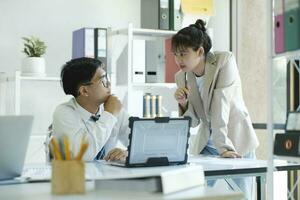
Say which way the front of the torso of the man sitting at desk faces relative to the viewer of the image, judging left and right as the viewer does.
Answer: facing the viewer and to the right of the viewer

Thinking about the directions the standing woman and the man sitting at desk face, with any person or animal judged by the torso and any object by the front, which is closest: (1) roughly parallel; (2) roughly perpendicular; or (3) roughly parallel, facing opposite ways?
roughly perpendicular

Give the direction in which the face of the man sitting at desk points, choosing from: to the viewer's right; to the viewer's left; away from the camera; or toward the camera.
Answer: to the viewer's right

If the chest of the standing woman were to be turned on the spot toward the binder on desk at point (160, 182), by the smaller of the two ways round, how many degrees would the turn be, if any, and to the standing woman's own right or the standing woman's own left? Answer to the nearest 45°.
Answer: approximately 45° to the standing woman's own left

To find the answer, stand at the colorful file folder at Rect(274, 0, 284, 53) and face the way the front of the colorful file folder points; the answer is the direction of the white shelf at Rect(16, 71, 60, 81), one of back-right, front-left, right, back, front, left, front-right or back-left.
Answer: back-right

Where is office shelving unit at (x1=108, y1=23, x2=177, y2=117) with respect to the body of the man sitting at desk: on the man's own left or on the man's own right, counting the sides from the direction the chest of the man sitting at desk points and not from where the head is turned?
on the man's own left

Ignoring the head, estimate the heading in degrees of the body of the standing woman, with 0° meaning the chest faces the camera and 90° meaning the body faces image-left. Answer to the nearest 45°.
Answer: approximately 45°

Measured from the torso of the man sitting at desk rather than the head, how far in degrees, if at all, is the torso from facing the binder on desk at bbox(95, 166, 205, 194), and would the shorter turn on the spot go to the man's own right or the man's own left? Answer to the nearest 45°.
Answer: approximately 45° to the man's own right

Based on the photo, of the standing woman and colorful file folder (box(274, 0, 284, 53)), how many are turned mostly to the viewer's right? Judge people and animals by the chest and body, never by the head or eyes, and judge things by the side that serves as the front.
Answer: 0

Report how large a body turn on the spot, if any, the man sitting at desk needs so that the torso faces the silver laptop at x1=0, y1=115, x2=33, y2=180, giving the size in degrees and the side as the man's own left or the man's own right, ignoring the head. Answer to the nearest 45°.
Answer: approximately 45° to the man's own right
